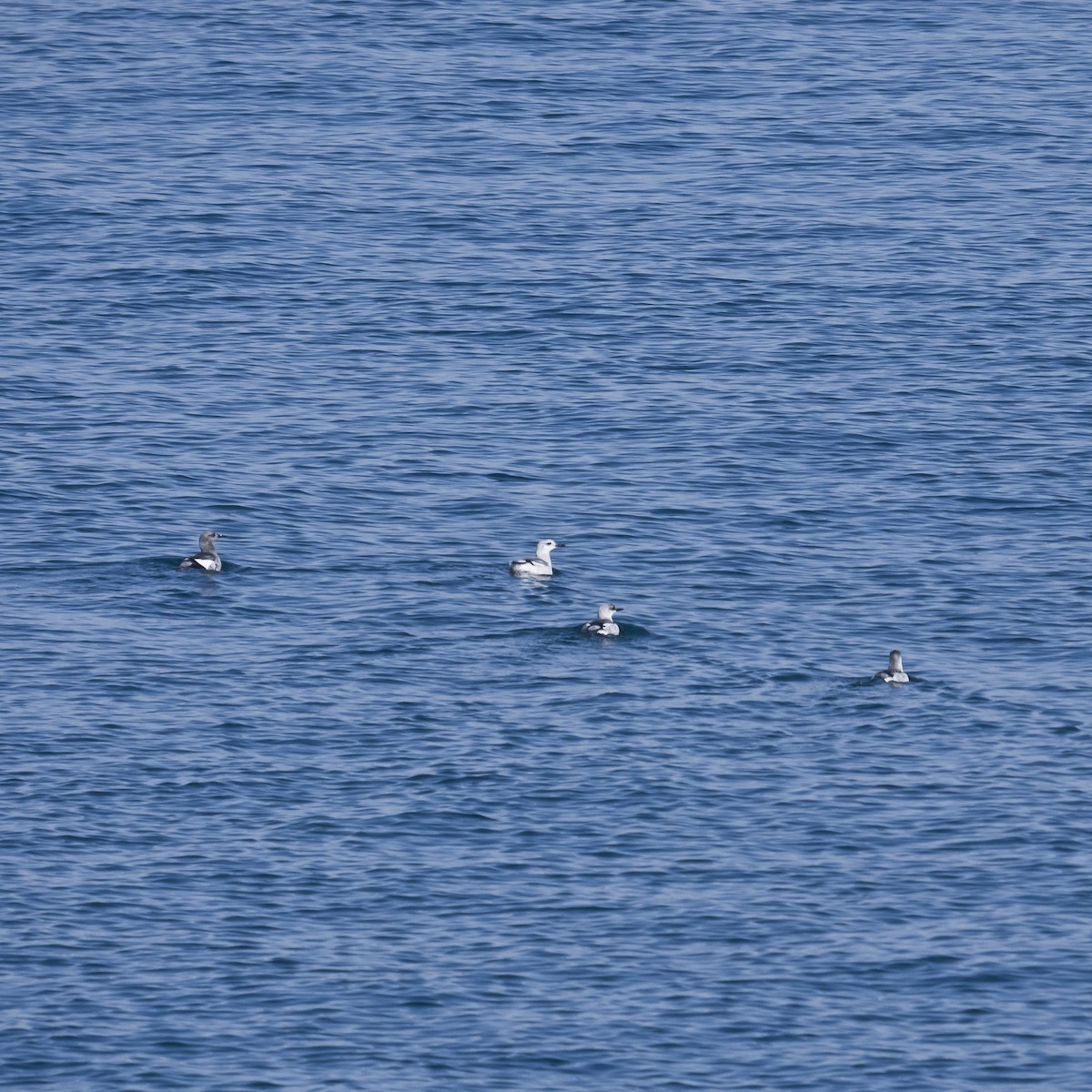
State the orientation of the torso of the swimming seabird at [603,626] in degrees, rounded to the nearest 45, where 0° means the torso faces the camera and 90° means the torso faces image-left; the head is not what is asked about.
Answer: approximately 270°

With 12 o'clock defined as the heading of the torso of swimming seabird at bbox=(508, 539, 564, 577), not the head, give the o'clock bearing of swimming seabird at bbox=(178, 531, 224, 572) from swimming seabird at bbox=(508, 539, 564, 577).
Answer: swimming seabird at bbox=(178, 531, 224, 572) is roughly at 6 o'clock from swimming seabird at bbox=(508, 539, 564, 577).

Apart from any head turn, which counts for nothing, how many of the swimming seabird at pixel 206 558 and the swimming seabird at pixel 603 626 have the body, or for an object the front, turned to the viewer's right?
2

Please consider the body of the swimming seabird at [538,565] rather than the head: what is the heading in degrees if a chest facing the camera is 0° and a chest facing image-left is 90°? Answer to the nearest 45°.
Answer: approximately 270°

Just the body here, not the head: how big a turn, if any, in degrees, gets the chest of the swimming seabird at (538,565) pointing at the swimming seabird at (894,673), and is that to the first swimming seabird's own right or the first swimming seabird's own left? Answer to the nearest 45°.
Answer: approximately 45° to the first swimming seabird's own right

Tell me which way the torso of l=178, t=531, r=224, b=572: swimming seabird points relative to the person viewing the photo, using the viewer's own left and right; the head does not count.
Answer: facing to the right of the viewer
